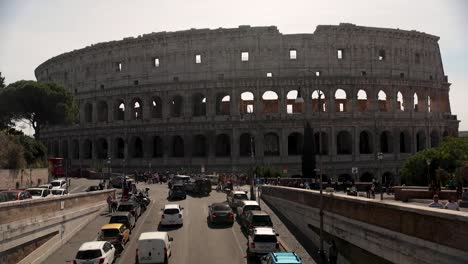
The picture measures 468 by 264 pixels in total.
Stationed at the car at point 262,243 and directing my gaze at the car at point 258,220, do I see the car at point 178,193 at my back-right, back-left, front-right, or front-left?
front-left

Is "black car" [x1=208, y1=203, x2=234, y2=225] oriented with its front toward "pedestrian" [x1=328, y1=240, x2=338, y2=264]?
no

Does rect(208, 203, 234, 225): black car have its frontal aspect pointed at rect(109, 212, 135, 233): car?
no

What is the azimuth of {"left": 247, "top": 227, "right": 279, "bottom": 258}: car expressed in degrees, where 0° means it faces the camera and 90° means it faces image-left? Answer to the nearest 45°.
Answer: approximately 180°

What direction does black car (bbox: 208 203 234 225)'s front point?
away from the camera

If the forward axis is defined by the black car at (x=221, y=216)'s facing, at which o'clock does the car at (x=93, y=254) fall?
The car is roughly at 7 o'clock from the black car.

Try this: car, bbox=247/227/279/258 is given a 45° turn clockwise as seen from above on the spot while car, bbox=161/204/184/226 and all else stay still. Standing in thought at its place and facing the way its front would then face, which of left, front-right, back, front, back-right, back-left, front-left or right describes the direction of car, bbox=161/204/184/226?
left

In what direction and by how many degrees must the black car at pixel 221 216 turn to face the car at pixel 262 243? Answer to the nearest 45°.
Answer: approximately 180°

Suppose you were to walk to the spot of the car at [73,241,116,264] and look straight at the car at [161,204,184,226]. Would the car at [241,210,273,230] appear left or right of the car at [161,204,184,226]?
right

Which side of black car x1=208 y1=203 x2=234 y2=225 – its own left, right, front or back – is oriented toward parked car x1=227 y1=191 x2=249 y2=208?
front
